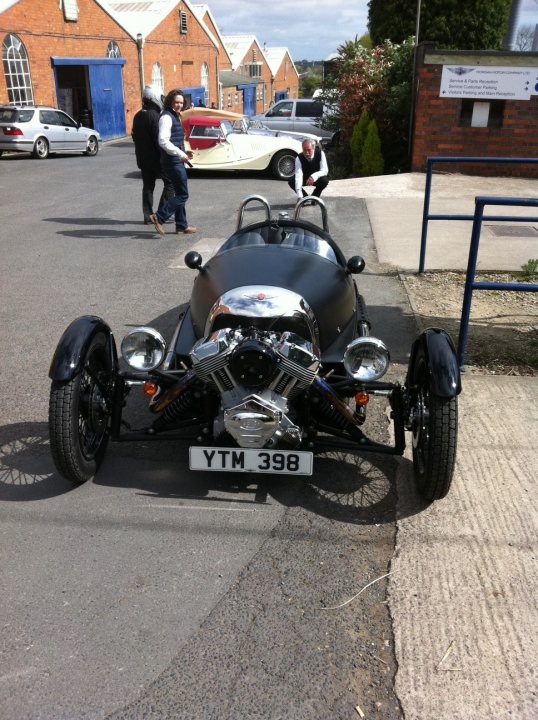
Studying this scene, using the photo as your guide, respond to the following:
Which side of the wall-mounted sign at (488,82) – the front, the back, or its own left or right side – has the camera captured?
front

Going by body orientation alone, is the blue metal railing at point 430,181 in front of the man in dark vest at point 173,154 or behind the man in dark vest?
in front

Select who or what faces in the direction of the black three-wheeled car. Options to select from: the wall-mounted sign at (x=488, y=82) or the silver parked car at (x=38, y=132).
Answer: the wall-mounted sign

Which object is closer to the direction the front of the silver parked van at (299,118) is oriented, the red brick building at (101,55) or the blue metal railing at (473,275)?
the red brick building

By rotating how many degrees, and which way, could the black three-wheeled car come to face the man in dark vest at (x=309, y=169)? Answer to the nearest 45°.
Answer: approximately 180°

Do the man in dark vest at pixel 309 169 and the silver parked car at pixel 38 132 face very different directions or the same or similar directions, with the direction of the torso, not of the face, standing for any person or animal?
very different directions

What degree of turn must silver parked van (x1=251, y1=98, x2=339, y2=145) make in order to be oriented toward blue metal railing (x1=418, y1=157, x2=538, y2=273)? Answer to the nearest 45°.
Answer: approximately 90° to its left

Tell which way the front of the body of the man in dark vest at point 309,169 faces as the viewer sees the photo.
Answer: toward the camera

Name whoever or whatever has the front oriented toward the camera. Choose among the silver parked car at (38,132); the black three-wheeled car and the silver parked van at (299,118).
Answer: the black three-wheeled car

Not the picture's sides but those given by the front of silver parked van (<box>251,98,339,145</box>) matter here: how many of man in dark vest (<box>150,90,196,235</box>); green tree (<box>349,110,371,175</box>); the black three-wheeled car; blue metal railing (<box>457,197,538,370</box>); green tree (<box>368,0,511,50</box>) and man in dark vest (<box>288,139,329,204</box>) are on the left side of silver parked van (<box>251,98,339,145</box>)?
5

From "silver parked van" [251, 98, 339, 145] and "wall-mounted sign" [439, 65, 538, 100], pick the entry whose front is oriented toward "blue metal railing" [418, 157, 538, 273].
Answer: the wall-mounted sign

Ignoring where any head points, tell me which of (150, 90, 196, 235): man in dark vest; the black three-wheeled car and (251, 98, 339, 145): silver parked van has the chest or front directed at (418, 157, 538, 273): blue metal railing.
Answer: the man in dark vest

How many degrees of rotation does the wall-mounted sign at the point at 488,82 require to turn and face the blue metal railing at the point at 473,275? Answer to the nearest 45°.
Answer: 0° — it already faces it
